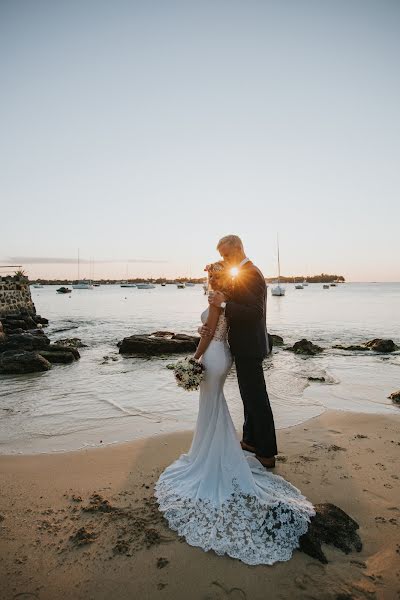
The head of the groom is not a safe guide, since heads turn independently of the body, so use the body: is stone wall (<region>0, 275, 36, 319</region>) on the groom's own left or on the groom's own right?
on the groom's own right

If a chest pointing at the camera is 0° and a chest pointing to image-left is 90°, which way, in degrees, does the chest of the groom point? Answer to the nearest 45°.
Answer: approximately 90°

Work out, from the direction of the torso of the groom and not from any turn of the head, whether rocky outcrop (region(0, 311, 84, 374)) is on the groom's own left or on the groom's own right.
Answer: on the groom's own right
